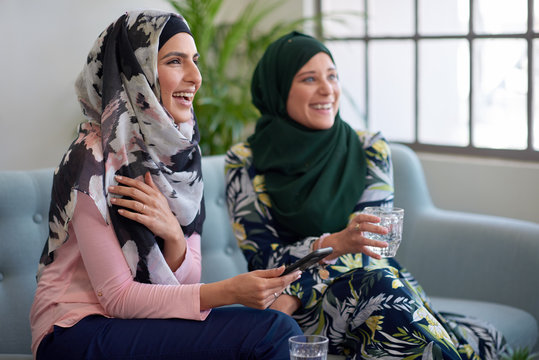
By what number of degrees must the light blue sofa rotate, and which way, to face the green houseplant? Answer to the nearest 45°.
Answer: approximately 180°

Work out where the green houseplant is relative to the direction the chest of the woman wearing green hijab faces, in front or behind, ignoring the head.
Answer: behind

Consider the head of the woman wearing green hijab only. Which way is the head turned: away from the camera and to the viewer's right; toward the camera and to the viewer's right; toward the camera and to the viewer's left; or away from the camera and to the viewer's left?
toward the camera and to the viewer's right

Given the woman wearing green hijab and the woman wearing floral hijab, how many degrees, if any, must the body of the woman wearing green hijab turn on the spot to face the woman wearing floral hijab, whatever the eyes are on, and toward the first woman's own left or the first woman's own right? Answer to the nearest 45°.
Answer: approximately 90° to the first woman's own right

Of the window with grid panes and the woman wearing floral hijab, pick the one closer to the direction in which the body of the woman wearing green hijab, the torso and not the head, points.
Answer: the woman wearing floral hijab

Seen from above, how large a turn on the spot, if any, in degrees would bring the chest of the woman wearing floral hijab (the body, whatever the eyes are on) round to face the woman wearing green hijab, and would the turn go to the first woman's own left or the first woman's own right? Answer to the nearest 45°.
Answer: approximately 45° to the first woman's own left

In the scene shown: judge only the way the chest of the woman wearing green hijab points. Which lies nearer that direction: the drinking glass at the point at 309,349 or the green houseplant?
the drinking glass

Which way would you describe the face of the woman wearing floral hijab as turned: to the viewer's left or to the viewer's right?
to the viewer's right

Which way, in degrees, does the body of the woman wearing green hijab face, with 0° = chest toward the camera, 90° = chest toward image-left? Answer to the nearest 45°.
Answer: approximately 315°

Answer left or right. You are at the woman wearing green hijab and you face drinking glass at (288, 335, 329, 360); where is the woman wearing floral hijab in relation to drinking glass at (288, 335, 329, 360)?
right
